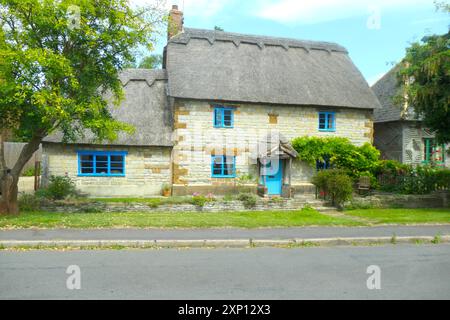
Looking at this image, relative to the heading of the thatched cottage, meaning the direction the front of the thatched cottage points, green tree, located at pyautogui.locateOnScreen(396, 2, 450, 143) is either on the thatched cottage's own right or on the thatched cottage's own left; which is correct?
on the thatched cottage's own left

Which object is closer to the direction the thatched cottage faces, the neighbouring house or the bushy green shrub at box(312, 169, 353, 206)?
the bushy green shrub

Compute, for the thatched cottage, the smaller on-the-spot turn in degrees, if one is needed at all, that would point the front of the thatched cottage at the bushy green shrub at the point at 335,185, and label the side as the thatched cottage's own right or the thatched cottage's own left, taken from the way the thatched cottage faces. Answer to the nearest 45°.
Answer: approximately 45° to the thatched cottage's own left

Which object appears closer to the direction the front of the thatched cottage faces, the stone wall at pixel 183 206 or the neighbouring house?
the stone wall

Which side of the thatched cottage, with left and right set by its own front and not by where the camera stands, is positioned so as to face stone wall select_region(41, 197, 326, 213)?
front

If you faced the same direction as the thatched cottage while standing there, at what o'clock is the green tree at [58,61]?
The green tree is roughly at 1 o'clock from the thatched cottage.

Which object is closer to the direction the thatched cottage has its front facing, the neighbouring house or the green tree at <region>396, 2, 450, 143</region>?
the green tree

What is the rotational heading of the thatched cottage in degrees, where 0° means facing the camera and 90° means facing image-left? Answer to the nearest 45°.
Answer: approximately 0°

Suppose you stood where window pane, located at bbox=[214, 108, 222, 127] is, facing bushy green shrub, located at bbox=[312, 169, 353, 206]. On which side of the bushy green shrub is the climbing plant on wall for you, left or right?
left
